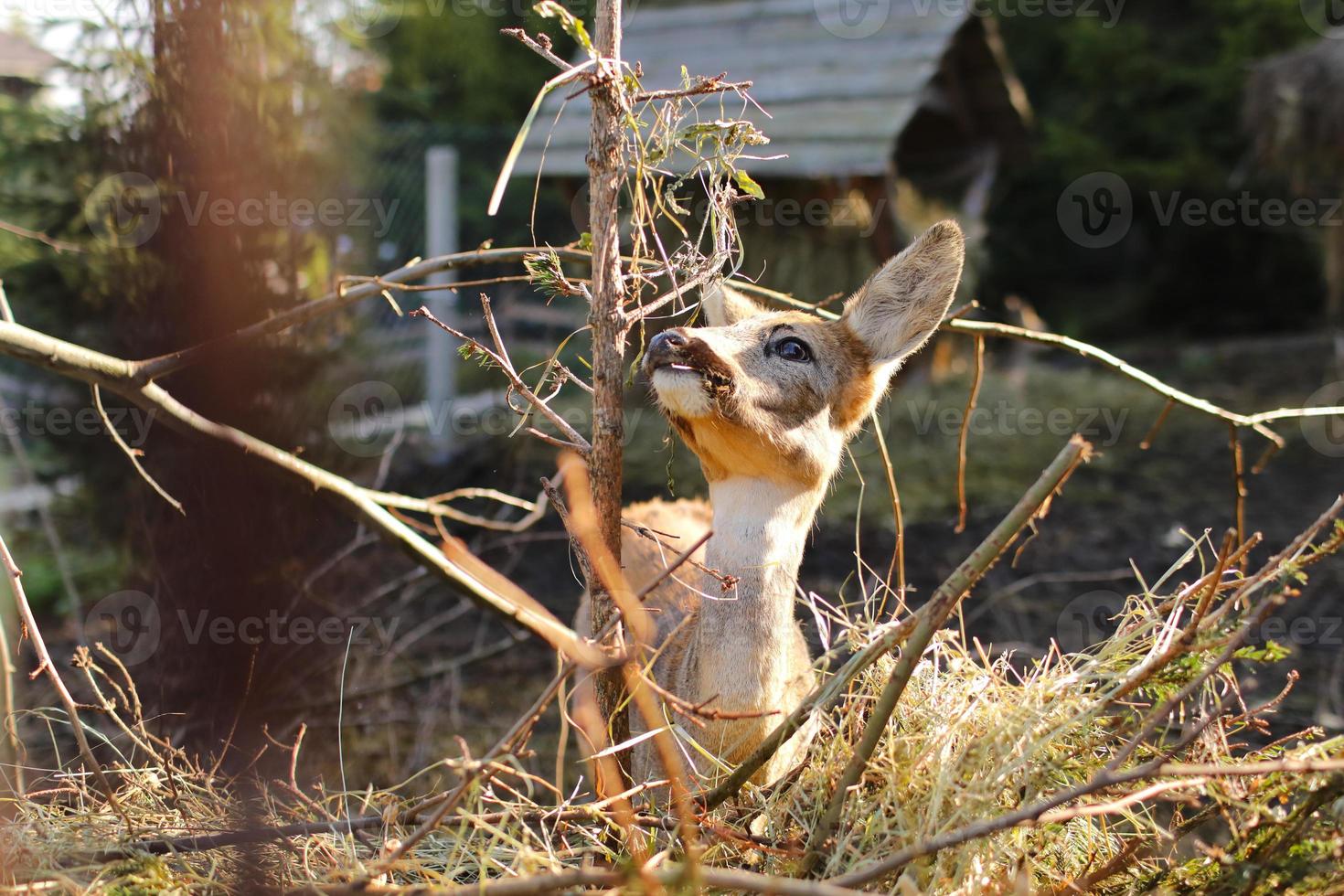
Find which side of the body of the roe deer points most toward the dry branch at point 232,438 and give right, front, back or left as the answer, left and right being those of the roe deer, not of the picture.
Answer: right

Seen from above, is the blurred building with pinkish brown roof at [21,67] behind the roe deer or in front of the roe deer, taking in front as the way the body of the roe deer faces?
behind

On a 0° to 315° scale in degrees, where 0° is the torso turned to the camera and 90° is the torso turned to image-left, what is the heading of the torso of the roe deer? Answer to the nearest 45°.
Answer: approximately 0°

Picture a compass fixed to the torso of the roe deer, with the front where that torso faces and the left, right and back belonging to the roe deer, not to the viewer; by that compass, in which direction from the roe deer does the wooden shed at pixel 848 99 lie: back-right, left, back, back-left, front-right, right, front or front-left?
back

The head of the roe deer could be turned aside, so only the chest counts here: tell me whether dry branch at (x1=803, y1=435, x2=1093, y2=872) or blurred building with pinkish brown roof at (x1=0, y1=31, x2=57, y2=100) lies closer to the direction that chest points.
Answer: the dry branch
